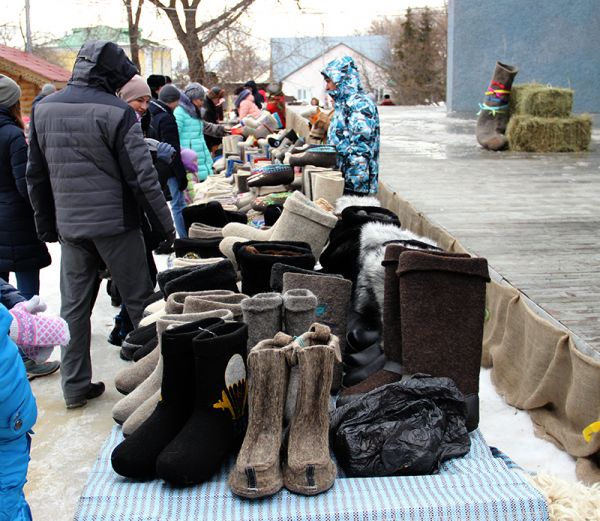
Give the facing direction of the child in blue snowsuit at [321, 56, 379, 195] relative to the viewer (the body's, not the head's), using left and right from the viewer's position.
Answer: facing to the left of the viewer

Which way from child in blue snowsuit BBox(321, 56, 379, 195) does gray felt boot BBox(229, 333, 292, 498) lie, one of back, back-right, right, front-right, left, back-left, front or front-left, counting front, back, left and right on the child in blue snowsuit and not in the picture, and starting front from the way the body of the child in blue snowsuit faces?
left

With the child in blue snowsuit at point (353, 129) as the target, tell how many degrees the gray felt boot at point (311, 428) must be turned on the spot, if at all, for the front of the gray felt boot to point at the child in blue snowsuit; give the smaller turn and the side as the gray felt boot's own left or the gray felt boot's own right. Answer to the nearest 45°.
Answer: approximately 180°

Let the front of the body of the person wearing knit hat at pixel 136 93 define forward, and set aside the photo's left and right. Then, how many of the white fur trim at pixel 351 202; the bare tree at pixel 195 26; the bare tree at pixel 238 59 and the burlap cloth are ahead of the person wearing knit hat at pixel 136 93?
2

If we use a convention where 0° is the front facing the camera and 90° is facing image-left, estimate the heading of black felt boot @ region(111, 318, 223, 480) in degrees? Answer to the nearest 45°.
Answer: approximately 45°

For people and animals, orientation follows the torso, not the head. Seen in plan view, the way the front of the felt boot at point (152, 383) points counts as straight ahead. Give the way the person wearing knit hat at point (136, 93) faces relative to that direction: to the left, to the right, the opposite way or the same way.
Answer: to the left

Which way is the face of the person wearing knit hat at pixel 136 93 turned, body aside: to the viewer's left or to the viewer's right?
to the viewer's right
